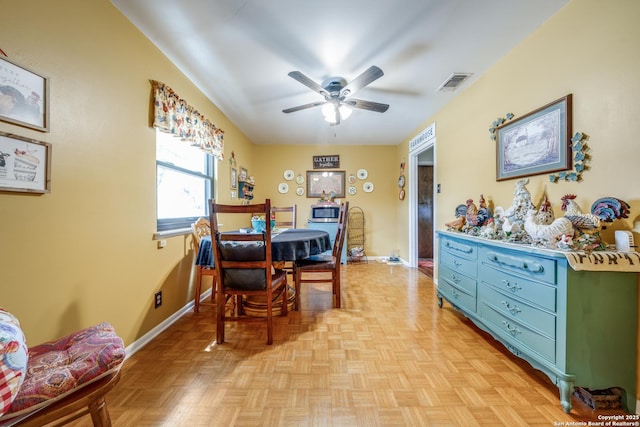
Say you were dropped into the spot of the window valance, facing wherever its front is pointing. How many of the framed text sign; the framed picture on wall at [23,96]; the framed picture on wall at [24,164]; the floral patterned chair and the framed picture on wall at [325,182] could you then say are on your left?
2

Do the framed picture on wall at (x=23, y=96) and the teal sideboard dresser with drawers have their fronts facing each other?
yes

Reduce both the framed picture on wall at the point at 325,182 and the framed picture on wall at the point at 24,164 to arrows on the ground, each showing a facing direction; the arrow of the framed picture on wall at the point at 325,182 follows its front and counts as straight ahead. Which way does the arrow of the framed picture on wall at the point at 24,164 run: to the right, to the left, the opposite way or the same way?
to the left

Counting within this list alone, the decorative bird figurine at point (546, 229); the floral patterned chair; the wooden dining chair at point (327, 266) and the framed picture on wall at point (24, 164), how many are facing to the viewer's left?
2

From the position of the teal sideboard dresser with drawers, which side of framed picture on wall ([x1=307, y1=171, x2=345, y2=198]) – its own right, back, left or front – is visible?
front

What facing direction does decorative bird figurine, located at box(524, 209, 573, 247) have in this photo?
to the viewer's left

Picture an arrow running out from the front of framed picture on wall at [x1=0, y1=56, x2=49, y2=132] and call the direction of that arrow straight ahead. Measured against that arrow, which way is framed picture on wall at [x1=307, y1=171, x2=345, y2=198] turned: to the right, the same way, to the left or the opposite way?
to the right

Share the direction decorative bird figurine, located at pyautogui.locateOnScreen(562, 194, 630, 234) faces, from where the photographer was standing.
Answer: facing to the left of the viewer

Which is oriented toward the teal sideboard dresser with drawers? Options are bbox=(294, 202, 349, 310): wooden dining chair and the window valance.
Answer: the window valance

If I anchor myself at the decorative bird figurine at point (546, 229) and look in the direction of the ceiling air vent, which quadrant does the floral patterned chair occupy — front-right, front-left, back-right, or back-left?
back-left

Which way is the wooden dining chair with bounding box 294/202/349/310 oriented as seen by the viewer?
to the viewer's left

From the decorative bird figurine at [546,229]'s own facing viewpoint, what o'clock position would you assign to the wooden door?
The wooden door is roughly at 2 o'clock from the decorative bird figurine.

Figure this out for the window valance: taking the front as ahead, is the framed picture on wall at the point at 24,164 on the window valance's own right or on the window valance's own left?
on the window valance's own right

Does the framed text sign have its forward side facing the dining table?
yes

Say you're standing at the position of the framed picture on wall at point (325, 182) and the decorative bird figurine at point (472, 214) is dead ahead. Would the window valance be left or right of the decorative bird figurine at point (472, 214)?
right
